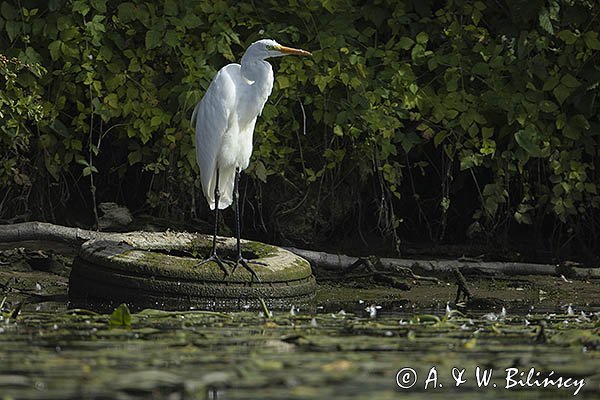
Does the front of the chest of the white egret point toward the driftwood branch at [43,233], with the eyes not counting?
no

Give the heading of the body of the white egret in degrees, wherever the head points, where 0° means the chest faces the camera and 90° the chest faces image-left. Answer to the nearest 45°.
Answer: approximately 315°

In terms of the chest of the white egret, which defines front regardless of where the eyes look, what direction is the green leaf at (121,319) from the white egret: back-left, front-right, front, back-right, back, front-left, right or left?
front-right
